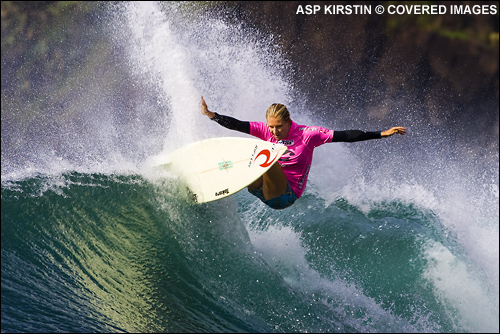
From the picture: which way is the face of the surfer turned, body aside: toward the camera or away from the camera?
toward the camera

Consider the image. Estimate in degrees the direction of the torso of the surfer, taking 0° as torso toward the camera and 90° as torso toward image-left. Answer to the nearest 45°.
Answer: approximately 45°
